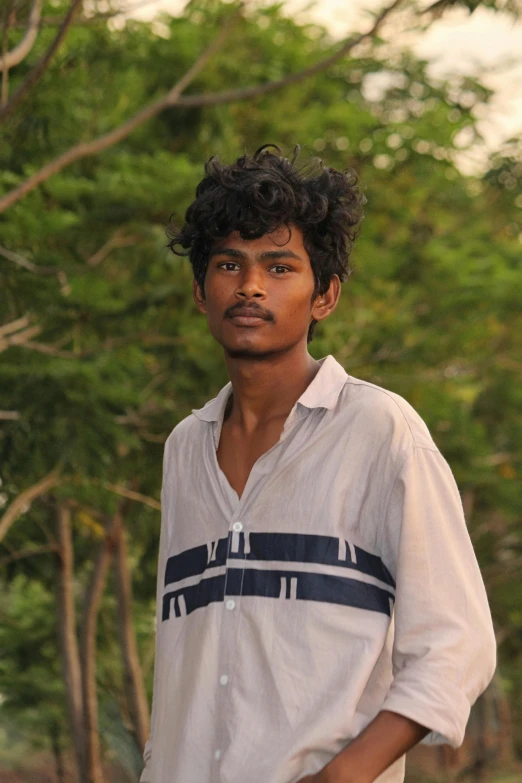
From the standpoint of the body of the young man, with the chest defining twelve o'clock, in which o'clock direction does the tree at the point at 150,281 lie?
The tree is roughly at 4 o'clock from the young man.

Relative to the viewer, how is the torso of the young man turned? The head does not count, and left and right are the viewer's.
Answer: facing the viewer and to the left of the viewer

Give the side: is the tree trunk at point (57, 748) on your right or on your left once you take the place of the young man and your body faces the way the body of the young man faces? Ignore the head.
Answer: on your right
